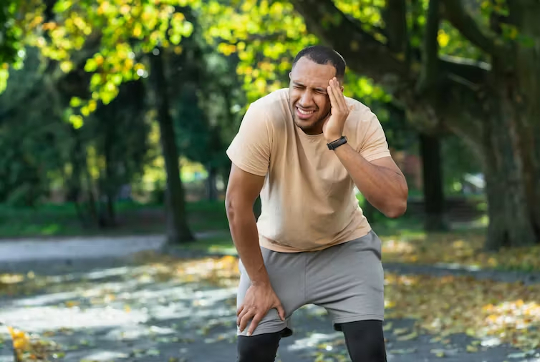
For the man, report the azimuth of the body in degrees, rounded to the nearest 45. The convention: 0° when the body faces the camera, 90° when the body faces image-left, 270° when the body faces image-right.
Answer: approximately 0°

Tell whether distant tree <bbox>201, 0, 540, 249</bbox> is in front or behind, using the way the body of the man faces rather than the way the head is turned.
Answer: behind
